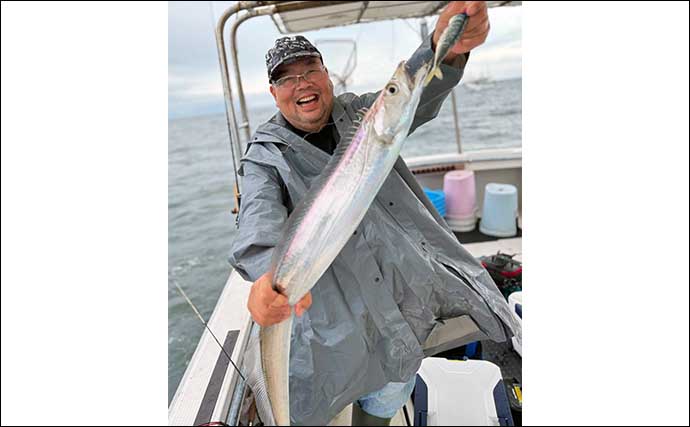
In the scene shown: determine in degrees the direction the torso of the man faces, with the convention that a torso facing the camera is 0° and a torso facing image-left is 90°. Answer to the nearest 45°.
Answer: approximately 0°

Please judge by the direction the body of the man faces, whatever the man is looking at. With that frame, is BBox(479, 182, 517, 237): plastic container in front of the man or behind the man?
behind

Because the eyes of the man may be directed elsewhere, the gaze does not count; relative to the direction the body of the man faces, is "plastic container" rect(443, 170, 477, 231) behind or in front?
behind
